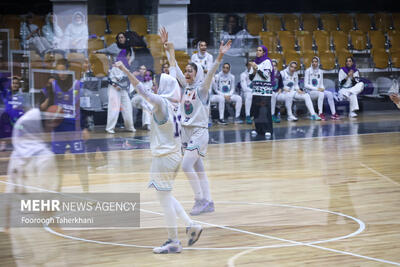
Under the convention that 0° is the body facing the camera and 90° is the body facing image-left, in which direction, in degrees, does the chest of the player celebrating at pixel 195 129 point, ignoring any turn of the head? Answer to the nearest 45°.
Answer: approximately 45°

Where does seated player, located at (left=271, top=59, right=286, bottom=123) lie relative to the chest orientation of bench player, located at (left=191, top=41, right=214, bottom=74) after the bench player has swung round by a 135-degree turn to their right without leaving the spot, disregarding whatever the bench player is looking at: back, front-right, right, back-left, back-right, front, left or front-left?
right

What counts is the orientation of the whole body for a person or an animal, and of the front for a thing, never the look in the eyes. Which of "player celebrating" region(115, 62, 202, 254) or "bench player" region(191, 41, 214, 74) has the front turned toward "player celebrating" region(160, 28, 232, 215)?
the bench player

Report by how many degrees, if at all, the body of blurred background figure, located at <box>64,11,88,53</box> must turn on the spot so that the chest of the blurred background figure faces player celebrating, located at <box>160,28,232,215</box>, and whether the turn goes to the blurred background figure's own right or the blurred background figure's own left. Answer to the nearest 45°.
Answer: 0° — they already face them

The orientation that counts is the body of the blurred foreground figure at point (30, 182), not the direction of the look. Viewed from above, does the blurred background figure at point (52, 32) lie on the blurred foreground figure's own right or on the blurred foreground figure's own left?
on the blurred foreground figure's own left

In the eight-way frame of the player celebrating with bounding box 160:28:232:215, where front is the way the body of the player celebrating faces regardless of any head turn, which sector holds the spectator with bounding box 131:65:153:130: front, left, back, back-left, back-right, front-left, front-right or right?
back-right

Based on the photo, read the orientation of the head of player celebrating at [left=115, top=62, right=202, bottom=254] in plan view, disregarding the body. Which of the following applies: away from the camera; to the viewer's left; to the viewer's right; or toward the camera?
away from the camera
